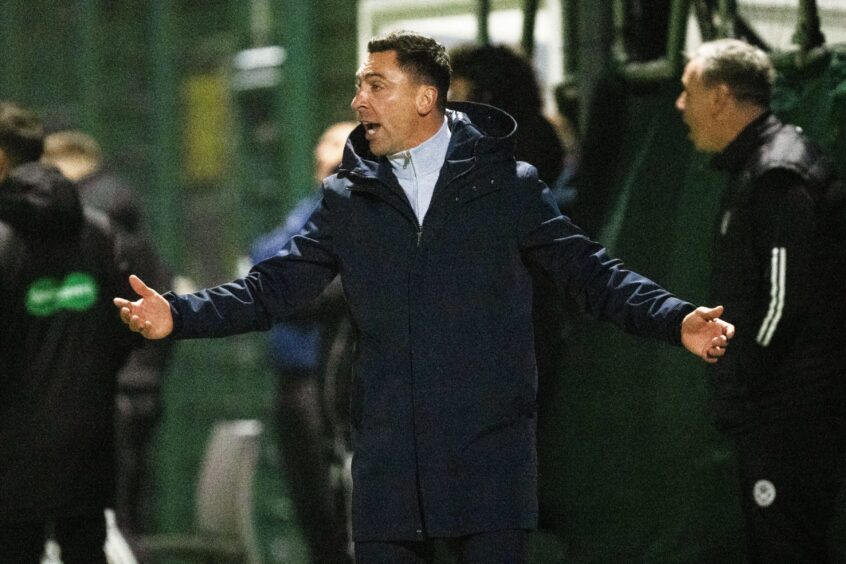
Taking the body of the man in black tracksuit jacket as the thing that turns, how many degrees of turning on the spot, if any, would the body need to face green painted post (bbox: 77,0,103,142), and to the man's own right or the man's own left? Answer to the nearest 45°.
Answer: approximately 45° to the man's own right

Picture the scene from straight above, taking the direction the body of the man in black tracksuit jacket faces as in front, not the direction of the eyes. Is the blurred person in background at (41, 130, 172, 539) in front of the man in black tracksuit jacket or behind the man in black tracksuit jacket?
in front

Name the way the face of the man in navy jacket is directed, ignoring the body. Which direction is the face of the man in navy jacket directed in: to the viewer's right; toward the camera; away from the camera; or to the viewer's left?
to the viewer's left

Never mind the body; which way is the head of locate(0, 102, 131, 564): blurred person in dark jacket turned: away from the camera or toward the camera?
away from the camera

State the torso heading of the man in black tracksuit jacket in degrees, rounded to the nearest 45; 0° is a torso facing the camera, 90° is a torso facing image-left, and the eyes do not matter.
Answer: approximately 90°

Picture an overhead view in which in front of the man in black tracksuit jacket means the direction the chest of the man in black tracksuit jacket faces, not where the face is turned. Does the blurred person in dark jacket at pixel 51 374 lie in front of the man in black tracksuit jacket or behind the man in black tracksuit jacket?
in front
